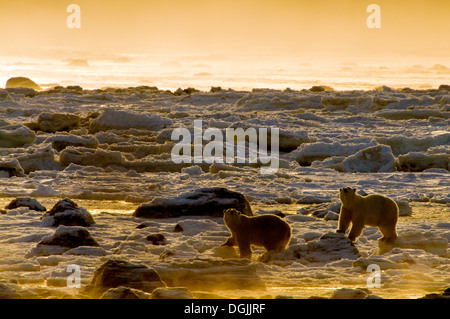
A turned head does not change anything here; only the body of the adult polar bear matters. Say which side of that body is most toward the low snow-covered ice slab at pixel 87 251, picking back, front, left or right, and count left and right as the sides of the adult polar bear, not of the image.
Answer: front

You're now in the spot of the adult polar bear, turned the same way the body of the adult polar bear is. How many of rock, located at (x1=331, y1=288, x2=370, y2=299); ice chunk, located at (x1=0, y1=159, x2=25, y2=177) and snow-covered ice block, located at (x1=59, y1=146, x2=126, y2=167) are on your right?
2

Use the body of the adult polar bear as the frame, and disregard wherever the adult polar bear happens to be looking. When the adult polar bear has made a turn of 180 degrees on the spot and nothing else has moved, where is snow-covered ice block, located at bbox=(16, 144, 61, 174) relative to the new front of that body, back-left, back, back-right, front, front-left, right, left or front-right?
left

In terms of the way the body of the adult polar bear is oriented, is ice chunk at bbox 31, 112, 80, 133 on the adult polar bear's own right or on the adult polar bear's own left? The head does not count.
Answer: on the adult polar bear's own right

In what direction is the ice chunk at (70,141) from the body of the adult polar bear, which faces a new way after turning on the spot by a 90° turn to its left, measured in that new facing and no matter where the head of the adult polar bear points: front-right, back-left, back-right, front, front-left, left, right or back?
back

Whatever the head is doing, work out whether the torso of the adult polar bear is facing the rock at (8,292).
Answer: yes

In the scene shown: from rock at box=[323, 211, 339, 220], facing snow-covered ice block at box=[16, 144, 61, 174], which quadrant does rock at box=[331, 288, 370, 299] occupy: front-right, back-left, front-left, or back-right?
back-left

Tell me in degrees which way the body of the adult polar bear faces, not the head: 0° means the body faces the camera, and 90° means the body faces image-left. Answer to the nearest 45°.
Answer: approximately 45°

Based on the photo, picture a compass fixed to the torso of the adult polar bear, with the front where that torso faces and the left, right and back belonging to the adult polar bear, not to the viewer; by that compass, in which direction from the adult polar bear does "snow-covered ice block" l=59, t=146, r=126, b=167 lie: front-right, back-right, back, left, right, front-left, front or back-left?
right

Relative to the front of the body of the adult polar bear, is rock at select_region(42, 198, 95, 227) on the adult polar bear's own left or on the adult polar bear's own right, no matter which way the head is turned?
on the adult polar bear's own right

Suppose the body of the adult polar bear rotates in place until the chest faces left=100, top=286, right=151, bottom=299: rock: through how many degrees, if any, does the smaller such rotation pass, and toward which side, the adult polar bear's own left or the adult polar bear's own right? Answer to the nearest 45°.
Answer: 0° — it already faces it

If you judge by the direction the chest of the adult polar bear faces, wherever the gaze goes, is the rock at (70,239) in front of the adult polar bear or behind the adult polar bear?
in front

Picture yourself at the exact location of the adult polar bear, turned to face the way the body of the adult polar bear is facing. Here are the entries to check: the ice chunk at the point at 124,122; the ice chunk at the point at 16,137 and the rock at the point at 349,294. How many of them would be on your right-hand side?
2

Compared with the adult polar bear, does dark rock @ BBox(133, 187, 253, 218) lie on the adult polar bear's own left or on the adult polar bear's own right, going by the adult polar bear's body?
on the adult polar bear's own right

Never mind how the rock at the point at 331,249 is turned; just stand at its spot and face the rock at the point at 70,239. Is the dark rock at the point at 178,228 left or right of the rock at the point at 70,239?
right

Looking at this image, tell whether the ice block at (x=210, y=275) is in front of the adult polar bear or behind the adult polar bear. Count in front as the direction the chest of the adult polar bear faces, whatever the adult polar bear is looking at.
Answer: in front
